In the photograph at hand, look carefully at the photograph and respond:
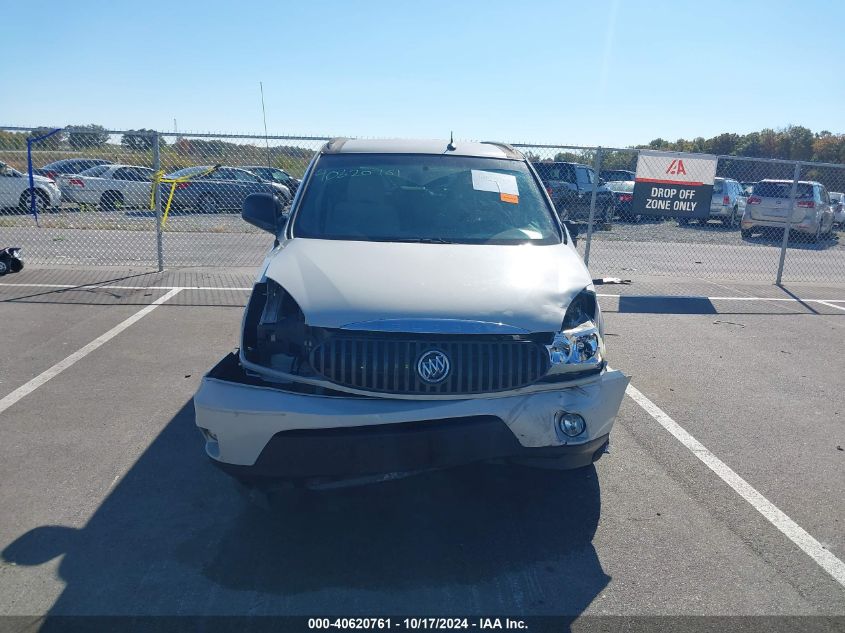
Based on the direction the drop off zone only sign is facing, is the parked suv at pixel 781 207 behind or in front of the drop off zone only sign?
behind

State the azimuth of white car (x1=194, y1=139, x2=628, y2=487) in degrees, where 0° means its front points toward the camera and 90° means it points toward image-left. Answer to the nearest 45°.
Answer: approximately 0°

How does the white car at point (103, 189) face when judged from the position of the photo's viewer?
facing away from the viewer and to the right of the viewer

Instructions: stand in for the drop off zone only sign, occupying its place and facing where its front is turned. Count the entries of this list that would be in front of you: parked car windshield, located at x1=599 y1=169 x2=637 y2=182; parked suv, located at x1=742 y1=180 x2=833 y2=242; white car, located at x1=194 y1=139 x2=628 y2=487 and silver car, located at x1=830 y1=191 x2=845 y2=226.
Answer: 1

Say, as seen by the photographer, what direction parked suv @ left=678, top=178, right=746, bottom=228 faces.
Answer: facing away from the viewer and to the right of the viewer

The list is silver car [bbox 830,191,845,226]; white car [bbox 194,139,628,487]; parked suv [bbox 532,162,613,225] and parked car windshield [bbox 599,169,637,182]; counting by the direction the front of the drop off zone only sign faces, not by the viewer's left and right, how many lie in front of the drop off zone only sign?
1

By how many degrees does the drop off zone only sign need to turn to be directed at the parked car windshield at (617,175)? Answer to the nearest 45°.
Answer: approximately 180°

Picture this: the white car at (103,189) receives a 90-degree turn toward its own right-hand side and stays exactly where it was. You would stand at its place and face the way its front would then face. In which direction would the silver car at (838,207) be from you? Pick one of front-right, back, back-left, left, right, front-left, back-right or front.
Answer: front-left

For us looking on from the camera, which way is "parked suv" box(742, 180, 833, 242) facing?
facing away from the viewer and to the right of the viewer

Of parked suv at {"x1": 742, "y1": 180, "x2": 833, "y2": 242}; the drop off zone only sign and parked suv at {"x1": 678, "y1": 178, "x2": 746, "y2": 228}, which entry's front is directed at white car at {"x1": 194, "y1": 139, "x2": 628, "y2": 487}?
the drop off zone only sign

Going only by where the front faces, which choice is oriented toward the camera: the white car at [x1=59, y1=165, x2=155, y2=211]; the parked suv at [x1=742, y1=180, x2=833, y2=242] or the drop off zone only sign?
the drop off zone only sign
